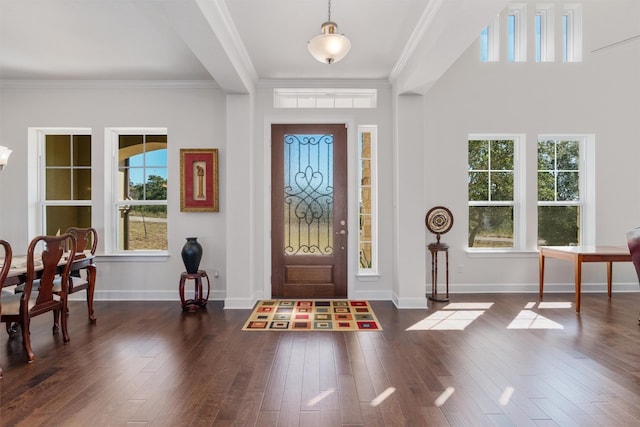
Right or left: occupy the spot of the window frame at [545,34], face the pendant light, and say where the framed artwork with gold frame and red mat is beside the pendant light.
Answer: right

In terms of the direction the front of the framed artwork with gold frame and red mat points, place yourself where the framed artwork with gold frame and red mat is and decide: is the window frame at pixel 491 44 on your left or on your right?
on your left

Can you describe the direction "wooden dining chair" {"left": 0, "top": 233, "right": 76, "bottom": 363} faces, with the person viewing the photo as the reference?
facing away from the viewer and to the left of the viewer

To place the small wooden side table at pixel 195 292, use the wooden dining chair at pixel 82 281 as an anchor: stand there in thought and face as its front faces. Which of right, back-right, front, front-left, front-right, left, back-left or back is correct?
back-left

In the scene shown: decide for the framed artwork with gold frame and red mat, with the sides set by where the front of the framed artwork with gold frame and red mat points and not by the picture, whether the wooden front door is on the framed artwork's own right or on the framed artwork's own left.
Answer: on the framed artwork's own left

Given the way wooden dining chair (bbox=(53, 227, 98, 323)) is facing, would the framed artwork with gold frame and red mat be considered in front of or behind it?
behind

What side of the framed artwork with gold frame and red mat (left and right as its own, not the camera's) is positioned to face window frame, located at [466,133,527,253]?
left

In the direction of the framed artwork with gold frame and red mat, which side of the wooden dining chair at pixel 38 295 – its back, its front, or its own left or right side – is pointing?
right

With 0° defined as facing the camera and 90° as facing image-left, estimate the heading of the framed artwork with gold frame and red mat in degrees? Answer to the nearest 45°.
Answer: approximately 0°

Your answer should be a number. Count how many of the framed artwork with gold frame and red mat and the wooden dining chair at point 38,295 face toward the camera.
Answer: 1
